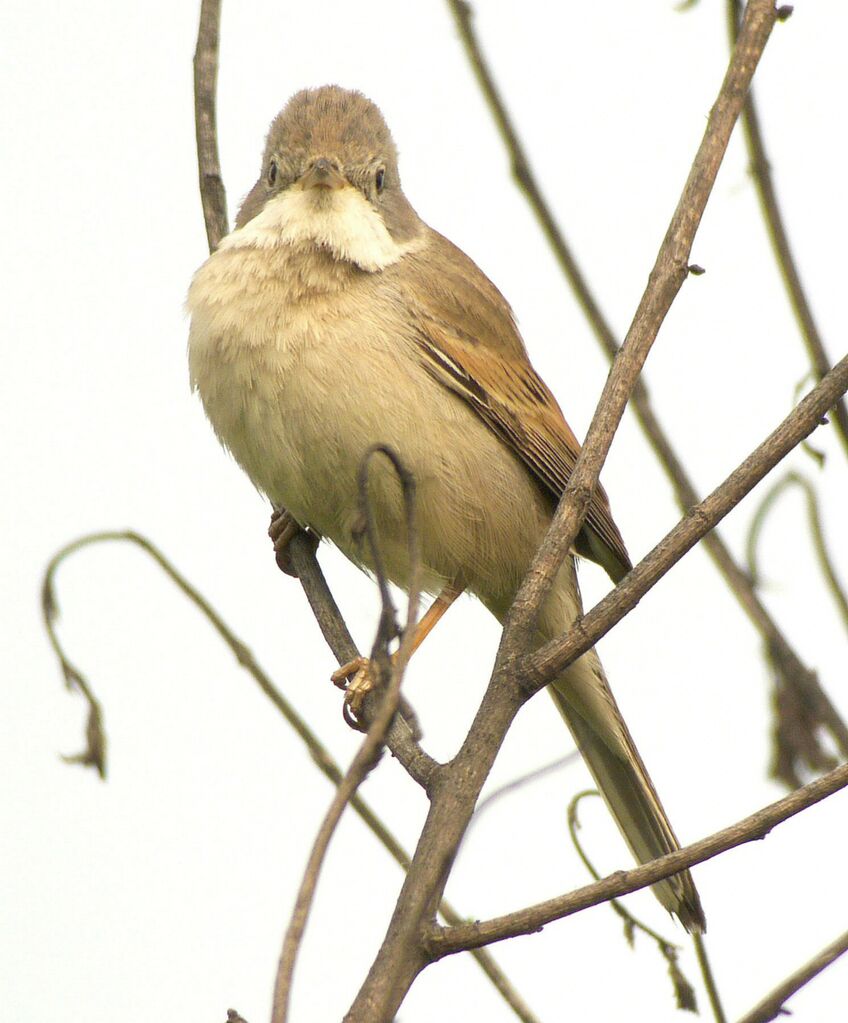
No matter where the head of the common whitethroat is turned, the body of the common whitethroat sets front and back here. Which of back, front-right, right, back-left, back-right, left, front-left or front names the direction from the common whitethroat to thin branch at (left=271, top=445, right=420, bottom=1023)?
front-left

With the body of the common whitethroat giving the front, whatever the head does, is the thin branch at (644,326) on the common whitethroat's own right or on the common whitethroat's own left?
on the common whitethroat's own left

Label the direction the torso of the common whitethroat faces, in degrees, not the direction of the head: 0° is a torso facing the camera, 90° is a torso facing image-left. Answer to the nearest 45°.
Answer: approximately 45°
